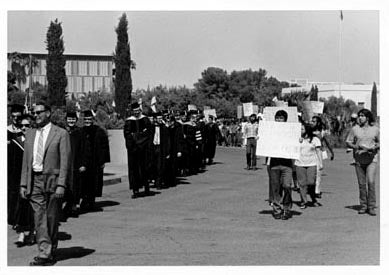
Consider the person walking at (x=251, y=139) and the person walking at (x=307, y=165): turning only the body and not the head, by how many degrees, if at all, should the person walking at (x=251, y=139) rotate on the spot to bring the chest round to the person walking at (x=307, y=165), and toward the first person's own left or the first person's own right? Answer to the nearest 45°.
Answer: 0° — they already face them

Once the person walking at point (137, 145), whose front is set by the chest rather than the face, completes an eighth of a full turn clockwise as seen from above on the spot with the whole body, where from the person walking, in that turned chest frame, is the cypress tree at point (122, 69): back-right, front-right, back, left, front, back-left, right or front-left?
back-right

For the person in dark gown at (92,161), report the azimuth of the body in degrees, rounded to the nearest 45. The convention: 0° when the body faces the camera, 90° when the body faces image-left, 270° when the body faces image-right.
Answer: approximately 45°

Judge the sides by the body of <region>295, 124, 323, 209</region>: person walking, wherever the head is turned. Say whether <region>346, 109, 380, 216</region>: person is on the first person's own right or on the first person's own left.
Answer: on the first person's own left

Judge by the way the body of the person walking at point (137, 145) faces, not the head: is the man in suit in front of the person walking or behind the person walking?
in front

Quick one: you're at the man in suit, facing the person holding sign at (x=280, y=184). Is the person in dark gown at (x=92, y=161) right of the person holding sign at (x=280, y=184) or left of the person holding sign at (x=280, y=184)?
left

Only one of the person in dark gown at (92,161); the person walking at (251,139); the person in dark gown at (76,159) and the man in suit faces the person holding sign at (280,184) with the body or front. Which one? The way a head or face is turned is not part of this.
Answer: the person walking

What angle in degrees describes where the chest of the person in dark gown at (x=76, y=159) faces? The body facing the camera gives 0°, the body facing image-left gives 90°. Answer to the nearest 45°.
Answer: approximately 45°

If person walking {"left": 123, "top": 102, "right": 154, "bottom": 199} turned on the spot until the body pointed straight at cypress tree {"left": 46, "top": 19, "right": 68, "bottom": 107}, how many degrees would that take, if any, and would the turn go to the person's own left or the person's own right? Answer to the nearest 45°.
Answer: approximately 180°
